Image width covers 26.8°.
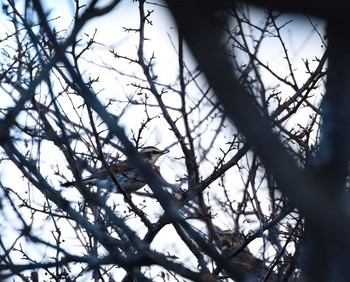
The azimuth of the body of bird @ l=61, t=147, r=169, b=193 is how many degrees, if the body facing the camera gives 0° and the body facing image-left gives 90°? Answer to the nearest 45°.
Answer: approximately 270°
